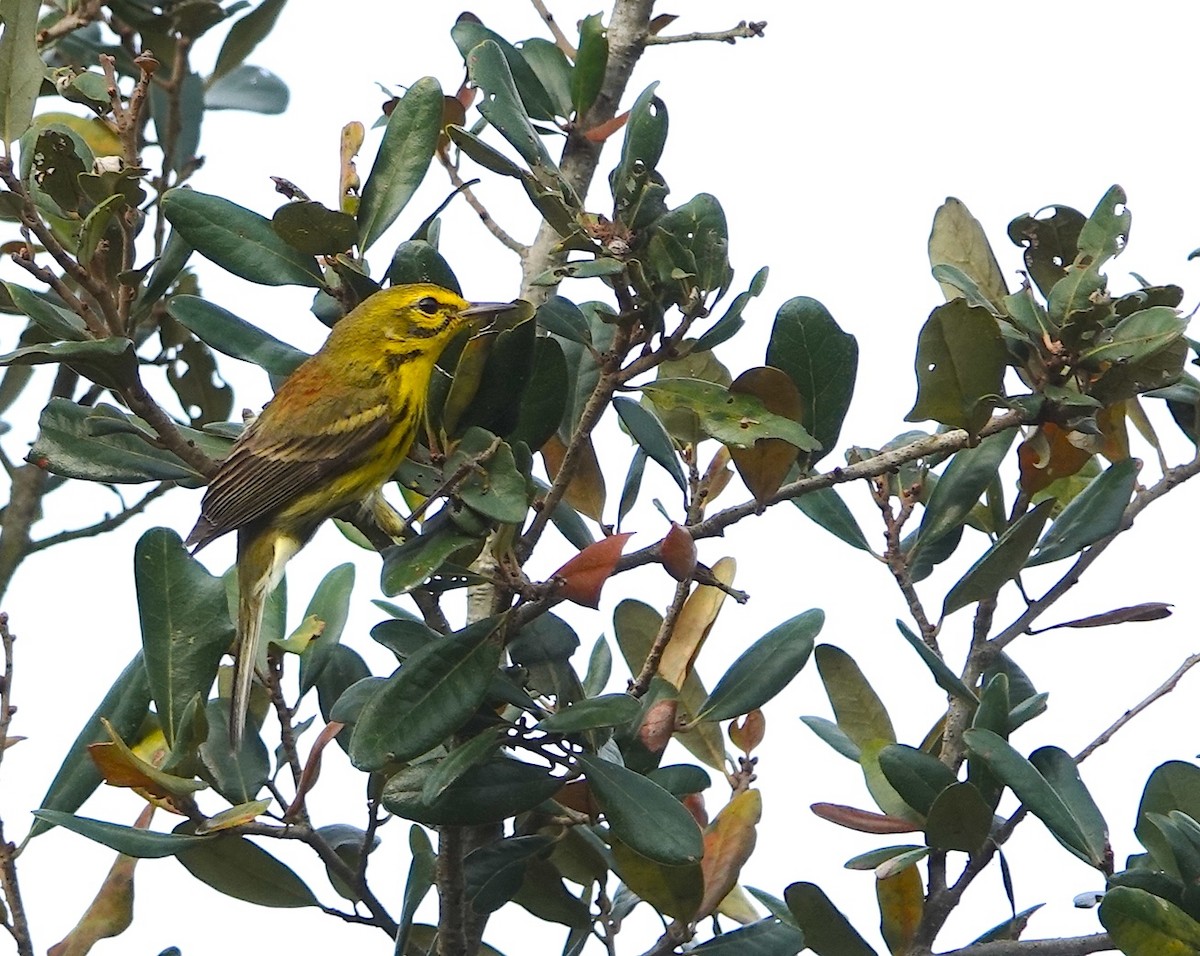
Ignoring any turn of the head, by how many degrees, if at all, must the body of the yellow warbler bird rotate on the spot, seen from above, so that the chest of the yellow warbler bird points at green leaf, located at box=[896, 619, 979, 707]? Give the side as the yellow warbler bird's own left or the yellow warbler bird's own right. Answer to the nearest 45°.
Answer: approximately 45° to the yellow warbler bird's own right

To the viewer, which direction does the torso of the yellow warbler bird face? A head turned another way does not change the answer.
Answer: to the viewer's right

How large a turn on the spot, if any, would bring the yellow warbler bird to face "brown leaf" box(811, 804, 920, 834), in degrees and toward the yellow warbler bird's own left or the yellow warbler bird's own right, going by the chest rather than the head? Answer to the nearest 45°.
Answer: approximately 45° to the yellow warbler bird's own right

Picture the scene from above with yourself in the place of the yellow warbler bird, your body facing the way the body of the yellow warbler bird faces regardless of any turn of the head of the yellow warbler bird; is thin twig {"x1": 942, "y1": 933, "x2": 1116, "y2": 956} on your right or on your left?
on your right

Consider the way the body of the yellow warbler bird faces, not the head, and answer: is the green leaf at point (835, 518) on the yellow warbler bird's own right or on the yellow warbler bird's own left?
on the yellow warbler bird's own right
